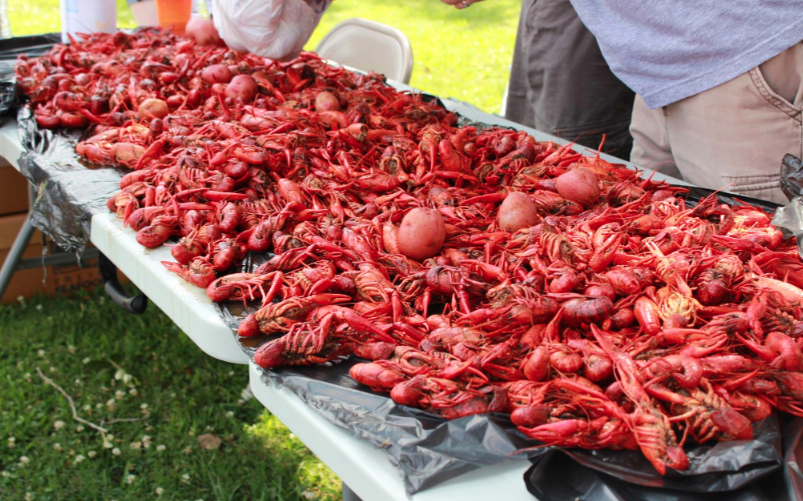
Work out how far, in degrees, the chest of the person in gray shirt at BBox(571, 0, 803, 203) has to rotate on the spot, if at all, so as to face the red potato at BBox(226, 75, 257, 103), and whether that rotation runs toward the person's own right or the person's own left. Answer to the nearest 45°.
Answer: approximately 45° to the person's own right

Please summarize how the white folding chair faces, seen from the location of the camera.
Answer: facing the viewer and to the left of the viewer

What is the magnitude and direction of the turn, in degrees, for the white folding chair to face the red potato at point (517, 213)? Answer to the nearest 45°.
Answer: approximately 45° to its left

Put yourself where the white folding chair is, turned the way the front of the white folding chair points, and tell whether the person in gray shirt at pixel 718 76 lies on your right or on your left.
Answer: on your left

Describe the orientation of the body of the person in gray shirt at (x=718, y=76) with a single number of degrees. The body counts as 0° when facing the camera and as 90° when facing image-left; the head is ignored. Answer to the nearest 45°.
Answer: approximately 45°

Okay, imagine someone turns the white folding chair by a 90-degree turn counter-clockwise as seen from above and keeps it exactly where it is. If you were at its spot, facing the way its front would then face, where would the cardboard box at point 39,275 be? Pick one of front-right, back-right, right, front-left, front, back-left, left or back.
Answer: right

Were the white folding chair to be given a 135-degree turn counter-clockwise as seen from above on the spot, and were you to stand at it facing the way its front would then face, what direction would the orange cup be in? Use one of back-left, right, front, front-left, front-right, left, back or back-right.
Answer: back

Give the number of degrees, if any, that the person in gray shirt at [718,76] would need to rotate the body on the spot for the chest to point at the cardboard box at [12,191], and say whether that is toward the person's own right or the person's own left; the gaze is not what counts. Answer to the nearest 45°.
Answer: approximately 45° to the person's own right

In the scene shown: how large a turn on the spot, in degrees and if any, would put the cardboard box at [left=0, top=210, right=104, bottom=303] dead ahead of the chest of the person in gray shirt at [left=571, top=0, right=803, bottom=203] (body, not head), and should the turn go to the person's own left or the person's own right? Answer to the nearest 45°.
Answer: approximately 45° to the person's own right

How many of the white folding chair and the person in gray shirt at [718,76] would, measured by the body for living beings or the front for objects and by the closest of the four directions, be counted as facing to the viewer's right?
0

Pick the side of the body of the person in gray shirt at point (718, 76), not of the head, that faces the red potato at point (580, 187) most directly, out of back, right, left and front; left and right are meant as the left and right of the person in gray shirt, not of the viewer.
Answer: front

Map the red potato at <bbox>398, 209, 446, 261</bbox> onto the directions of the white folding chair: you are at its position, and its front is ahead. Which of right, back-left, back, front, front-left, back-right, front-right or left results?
front-left
